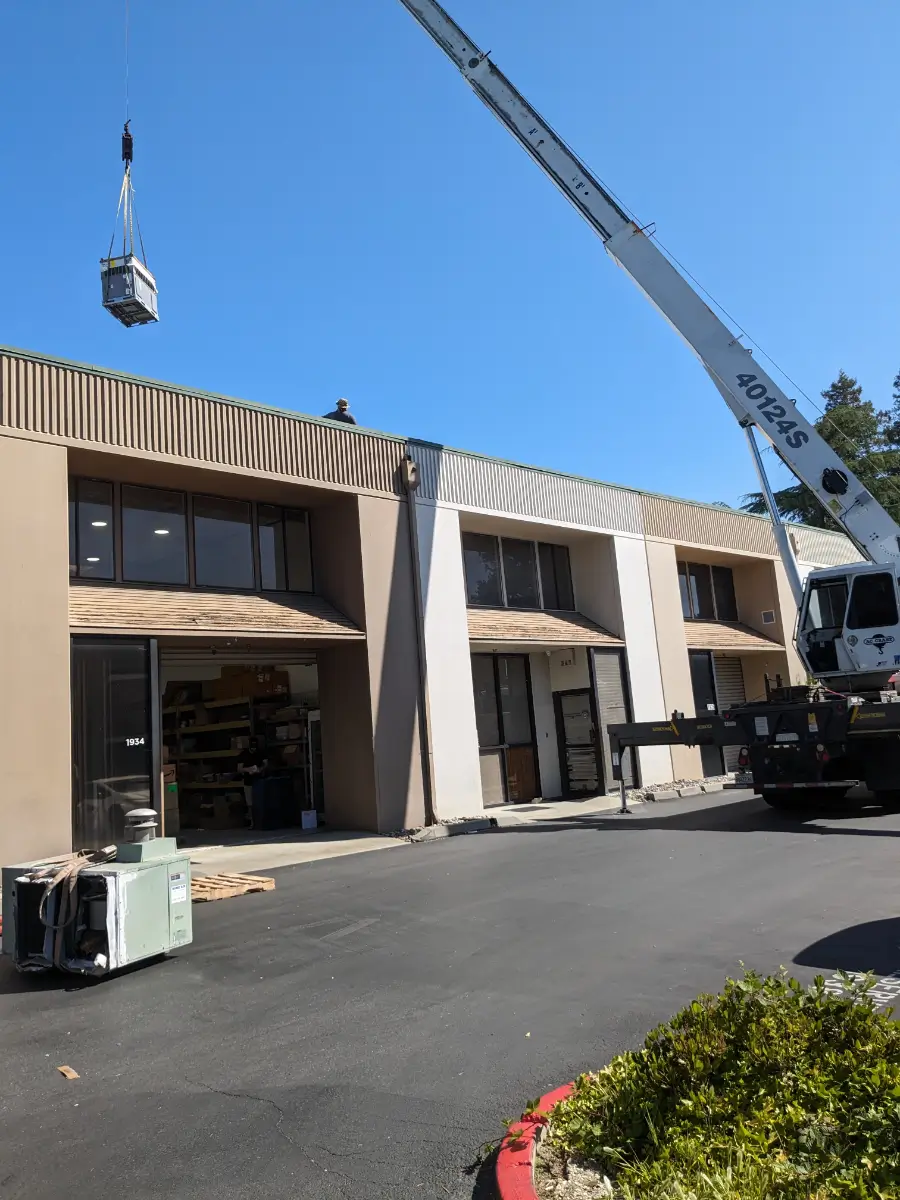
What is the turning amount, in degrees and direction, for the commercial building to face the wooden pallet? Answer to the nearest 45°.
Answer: approximately 45° to its right

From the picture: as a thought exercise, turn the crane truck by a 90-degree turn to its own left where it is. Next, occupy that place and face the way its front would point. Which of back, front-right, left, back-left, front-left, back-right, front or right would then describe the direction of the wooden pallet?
front-left

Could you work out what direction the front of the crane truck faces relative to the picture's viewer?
facing away from the viewer

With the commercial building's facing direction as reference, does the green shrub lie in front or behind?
in front

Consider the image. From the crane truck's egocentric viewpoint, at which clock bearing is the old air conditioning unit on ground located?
The old air conditioning unit on ground is roughly at 7 o'clock from the crane truck.

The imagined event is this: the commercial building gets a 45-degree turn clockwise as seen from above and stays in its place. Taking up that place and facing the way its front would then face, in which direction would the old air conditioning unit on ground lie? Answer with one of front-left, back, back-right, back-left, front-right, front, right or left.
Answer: front
